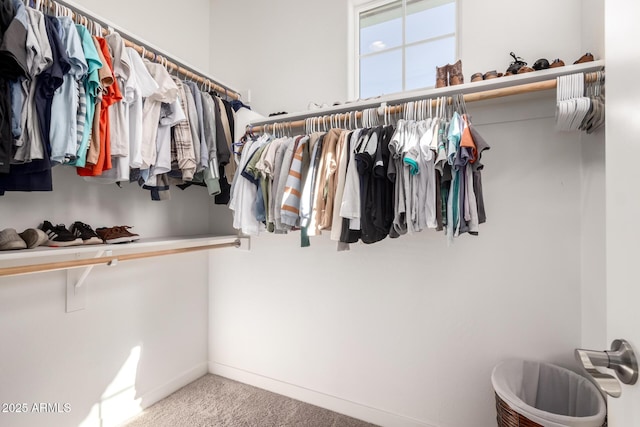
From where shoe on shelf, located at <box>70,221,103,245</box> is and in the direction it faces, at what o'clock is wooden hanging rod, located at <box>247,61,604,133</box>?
The wooden hanging rod is roughly at 12 o'clock from the shoe on shelf.

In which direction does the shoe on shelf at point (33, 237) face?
to the viewer's right

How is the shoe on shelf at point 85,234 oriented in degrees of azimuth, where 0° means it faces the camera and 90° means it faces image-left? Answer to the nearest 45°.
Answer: approximately 315°

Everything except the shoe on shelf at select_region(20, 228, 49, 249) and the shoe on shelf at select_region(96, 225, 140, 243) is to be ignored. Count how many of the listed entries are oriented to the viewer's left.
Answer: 0

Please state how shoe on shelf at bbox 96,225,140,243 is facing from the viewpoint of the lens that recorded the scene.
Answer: facing the viewer and to the right of the viewer

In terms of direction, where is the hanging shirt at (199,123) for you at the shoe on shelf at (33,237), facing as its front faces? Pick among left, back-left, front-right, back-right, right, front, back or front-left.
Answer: front
